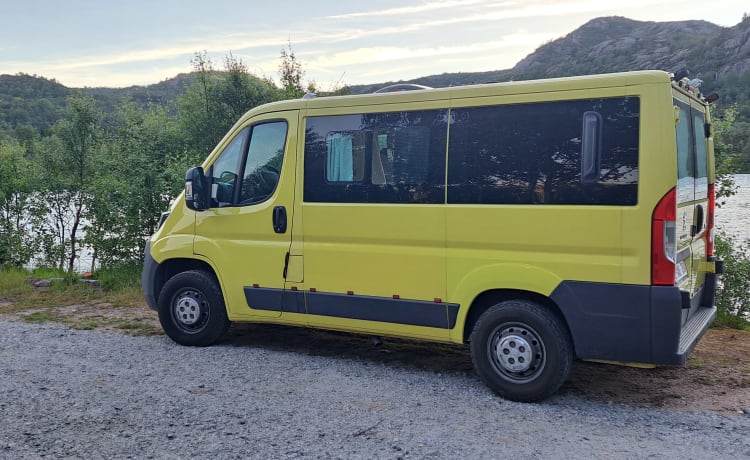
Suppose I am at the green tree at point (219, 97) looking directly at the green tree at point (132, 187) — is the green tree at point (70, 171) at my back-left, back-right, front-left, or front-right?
front-right

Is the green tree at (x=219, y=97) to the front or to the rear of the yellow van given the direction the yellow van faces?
to the front

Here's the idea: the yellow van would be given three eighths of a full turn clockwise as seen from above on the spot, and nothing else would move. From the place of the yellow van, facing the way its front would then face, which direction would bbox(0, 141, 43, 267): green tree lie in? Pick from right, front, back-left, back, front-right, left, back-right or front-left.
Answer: back-left

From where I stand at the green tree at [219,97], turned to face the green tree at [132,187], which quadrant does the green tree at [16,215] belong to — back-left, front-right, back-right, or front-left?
front-right

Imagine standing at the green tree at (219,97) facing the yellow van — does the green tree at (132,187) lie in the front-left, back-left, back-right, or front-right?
front-right

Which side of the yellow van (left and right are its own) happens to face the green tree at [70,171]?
front

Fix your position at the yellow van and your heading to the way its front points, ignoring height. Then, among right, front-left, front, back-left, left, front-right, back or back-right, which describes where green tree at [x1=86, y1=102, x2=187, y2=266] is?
front

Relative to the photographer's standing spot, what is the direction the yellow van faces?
facing away from the viewer and to the left of the viewer
